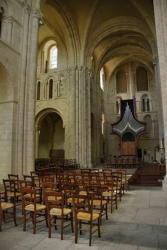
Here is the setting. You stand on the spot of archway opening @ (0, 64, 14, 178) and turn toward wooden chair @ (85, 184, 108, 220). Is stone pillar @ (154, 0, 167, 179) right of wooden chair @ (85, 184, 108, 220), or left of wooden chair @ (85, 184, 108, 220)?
left

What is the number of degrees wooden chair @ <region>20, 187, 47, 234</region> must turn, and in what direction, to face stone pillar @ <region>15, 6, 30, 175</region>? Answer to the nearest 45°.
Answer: approximately 45° to its left

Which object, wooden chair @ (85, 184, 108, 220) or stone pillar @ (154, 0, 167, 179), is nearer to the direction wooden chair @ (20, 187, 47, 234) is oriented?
the stone pillar

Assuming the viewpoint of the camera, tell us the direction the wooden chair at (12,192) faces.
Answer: facing away from the viewer and to the right of the viewer

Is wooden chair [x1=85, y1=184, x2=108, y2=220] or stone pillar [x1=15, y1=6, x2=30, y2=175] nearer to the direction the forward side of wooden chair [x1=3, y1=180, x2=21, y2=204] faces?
the stone pillar

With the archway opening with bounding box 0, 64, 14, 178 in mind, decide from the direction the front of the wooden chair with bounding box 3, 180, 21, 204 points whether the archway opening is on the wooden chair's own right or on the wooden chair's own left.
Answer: on the wooden chair's own left

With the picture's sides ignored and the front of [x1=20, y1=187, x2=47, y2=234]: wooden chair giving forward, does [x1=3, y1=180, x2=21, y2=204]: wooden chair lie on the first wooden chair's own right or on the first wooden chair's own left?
on the first wooden chair's own left

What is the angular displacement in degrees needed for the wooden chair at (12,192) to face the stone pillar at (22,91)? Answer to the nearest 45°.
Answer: approximately 45° to its left

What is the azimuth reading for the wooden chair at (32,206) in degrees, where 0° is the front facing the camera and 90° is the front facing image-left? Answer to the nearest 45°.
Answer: approximately 225°

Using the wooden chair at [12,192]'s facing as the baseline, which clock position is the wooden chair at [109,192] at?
the wooden chair at [109,192] is roughly at 2 o'clock from the wooden chair at [12,192].

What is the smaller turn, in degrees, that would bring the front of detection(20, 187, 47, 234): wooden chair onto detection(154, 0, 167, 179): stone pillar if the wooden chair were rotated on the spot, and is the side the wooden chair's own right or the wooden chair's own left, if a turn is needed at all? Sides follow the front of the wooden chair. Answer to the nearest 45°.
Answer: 0° — it already faces it
